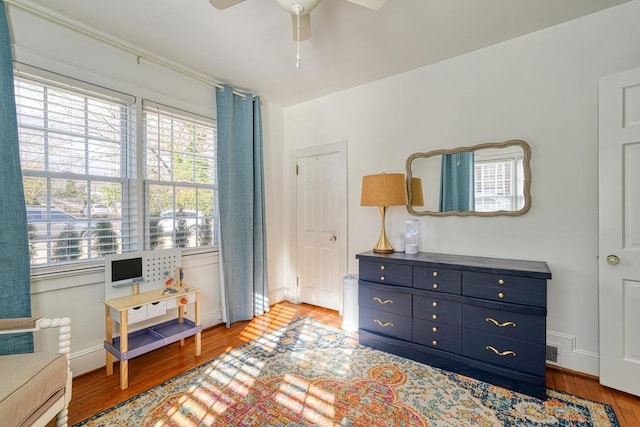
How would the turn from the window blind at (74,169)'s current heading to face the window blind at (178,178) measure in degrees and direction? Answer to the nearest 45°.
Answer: approximately 45° to its left

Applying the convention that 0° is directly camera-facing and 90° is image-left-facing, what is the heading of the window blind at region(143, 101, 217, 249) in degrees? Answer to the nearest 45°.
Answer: approximately 315°

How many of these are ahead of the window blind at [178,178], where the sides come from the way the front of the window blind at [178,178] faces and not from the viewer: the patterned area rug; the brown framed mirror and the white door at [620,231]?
3

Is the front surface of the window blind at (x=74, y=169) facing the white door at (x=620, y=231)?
yes

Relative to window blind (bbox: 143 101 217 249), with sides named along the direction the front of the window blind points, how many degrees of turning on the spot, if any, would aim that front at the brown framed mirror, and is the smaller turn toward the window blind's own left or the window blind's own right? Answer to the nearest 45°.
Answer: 0° — it already faces it
